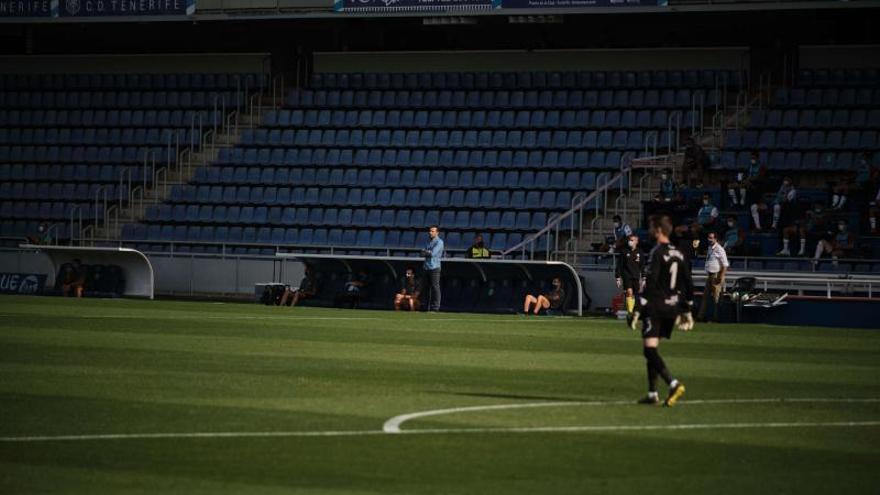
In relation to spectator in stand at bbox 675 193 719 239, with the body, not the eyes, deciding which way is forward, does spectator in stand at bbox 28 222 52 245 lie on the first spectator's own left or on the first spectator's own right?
on the first spectator's own right

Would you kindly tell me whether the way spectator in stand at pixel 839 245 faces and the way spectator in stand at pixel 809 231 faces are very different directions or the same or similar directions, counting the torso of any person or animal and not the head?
same or similar directions

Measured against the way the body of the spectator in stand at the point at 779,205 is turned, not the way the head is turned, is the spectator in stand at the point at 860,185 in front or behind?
behind

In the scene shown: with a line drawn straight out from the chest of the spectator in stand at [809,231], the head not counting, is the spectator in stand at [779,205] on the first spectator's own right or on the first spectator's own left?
on the first spectator's own right

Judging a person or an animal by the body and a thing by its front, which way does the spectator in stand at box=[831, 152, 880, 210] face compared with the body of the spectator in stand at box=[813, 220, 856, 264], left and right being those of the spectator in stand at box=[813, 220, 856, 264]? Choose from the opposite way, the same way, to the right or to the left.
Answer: the same way

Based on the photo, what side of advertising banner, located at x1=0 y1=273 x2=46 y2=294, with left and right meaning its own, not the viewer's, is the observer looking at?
front

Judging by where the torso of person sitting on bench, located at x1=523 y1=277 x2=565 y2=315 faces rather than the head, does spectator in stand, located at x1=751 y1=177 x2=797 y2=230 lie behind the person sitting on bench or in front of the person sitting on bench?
behind

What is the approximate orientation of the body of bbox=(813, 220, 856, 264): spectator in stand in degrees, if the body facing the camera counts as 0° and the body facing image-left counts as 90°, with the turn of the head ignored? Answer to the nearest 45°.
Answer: approximately 45°

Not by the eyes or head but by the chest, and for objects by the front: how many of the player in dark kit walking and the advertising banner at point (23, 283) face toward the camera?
1

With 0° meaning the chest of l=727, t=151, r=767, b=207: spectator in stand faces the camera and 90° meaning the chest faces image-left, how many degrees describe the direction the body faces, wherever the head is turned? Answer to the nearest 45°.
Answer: approximately 45°

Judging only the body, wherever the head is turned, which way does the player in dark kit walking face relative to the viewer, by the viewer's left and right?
facing away from the viewer and to the left of the viewer
